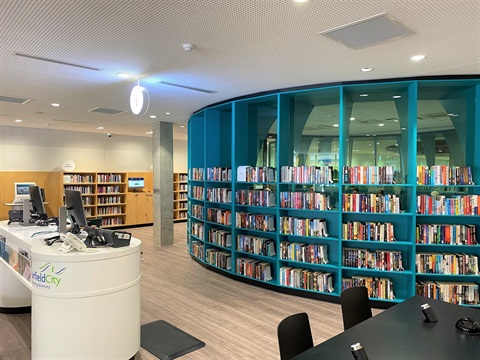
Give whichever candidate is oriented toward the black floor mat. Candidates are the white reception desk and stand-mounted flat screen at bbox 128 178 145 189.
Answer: the stand-mounted flat screen

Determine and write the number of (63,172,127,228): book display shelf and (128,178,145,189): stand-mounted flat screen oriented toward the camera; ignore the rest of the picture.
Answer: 2

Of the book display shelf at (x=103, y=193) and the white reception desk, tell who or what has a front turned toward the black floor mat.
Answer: the book display shelf

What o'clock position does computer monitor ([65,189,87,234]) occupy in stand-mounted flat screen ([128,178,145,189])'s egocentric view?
The computer monitor is roughly at 12 o'clock from the stand-mounted flat screen.

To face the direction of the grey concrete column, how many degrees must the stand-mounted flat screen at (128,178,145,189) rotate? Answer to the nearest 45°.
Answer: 0° — it already faces it

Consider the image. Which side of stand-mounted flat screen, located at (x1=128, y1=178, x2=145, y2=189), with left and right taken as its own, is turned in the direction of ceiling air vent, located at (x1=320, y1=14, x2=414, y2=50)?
front

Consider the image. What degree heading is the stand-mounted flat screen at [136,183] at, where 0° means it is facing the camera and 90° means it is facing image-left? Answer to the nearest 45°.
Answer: approximately 0°

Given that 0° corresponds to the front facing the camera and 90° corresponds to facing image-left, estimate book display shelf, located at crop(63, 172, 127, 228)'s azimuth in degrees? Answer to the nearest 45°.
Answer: approximately 0°

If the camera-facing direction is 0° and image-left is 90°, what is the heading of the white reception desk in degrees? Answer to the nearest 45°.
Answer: approximately 45°
